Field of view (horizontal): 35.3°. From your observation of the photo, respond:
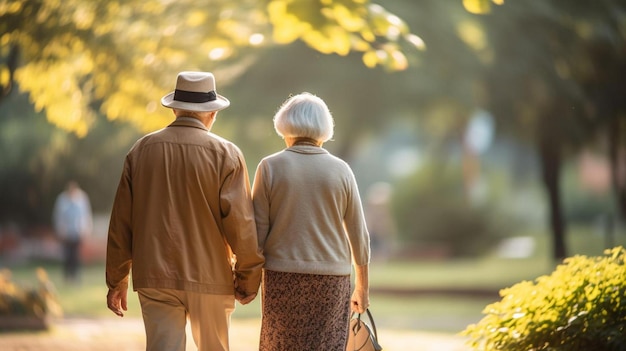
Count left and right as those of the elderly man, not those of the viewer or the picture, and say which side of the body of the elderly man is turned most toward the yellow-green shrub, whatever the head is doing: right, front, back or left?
right

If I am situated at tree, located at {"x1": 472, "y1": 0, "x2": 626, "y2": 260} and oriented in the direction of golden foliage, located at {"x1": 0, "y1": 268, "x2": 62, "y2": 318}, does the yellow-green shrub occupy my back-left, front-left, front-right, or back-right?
front-left

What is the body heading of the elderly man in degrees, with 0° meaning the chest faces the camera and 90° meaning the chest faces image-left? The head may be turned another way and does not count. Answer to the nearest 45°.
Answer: approximately 180°

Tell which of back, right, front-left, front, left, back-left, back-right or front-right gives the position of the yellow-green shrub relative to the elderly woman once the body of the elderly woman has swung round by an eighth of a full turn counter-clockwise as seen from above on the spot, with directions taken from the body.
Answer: right

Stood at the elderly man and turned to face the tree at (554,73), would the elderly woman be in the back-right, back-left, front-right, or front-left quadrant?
front-right

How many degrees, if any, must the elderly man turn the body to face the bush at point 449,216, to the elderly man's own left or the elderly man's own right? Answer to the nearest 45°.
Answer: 0° — they already face it

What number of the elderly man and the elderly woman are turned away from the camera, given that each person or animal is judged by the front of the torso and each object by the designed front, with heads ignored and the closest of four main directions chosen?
2

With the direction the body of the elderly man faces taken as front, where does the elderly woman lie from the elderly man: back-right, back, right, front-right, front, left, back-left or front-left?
right

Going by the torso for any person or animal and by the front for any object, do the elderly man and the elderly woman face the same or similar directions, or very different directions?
same or similar directions

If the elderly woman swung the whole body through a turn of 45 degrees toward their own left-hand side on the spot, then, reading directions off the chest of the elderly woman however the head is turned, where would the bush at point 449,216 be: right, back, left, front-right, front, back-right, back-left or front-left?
front-right

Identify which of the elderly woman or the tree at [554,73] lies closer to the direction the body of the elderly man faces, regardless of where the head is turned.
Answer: the tree

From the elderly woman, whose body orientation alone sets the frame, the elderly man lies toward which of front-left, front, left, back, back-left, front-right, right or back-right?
left

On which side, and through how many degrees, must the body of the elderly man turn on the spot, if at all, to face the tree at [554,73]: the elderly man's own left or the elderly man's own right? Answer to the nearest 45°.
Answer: approximately 45° to the elderly man's own right

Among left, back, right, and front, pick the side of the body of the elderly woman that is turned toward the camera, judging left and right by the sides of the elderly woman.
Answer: back

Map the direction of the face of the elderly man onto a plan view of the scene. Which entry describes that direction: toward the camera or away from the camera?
away from the camera

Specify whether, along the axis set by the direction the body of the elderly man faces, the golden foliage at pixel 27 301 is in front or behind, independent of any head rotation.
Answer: in front

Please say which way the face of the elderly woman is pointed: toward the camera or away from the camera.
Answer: away from the camera
